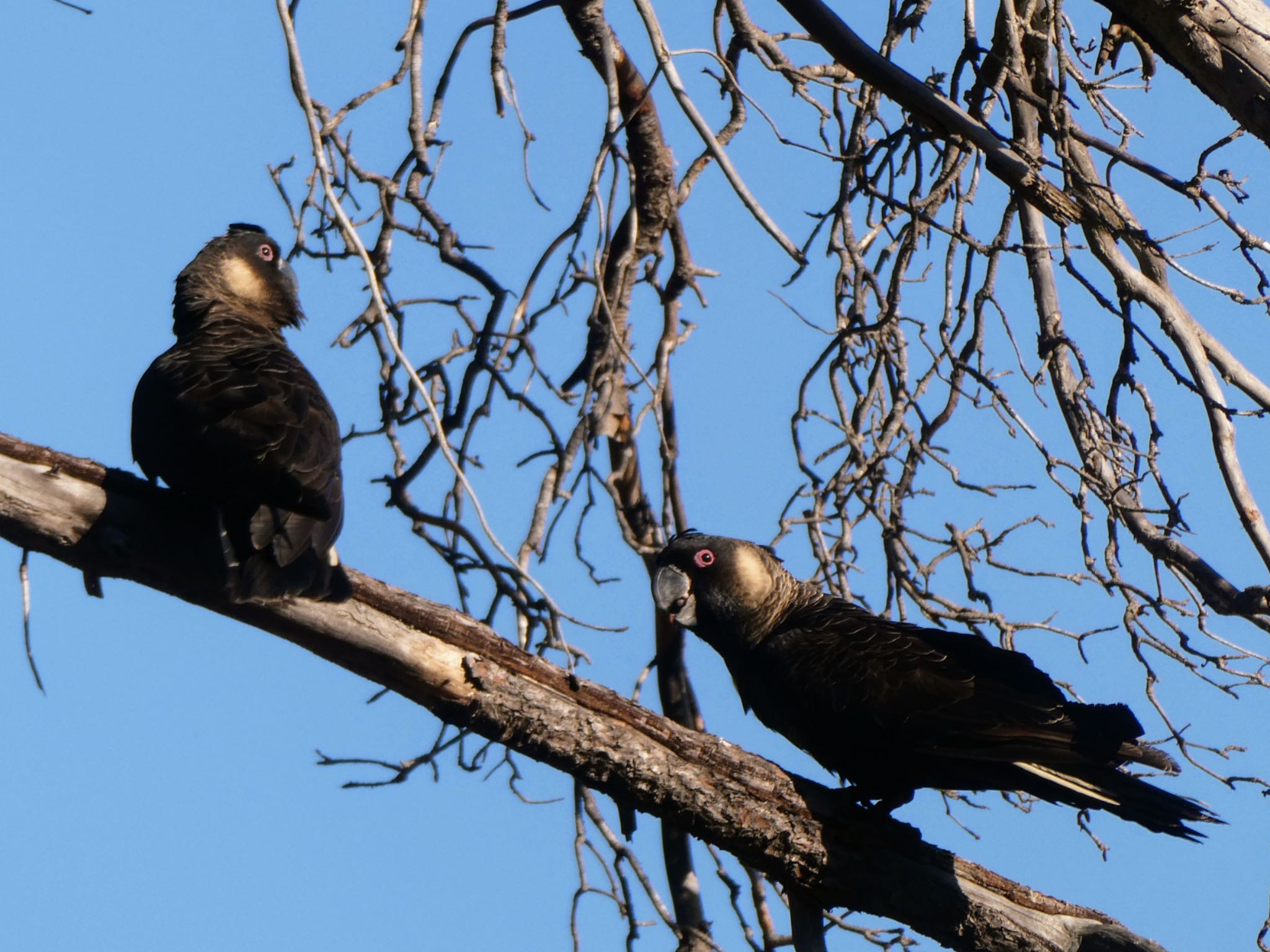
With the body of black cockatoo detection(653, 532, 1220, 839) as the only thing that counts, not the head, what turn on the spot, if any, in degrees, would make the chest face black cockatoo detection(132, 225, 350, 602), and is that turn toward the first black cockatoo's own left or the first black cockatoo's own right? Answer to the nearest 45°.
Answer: approximately 45° to the first black cockatoo's own left

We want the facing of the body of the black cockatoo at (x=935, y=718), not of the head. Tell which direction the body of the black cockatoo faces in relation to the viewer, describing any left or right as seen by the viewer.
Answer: facing to the left of the viewer
